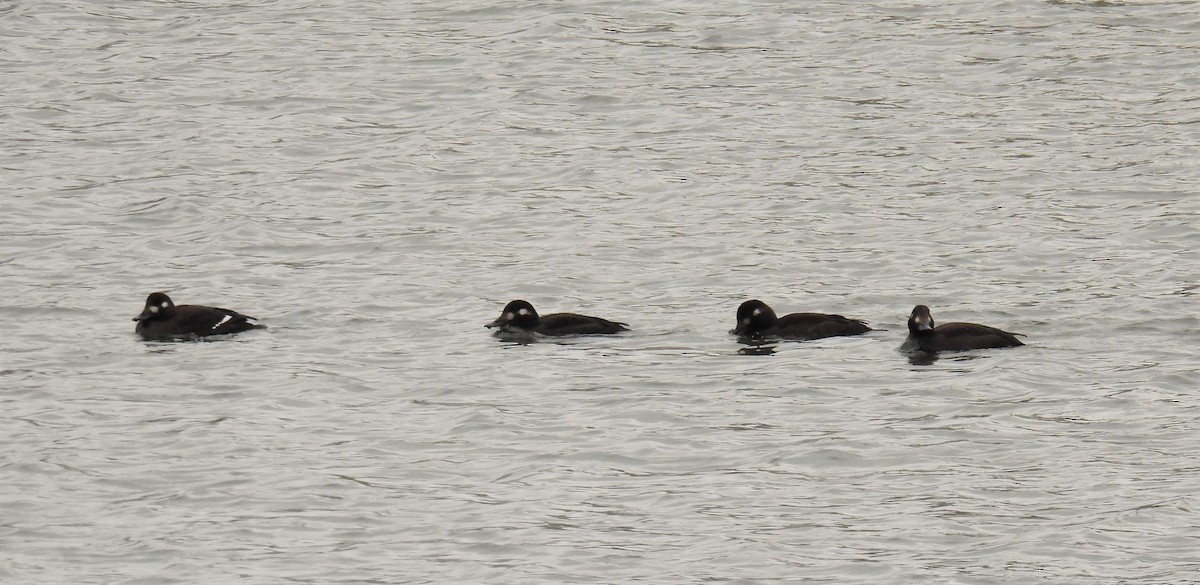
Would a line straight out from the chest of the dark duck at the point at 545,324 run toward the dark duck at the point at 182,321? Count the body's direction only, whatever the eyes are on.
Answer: yes

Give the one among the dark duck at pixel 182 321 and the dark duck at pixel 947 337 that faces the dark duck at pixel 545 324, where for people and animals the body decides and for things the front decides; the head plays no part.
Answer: the dark duck at pixel 947 337

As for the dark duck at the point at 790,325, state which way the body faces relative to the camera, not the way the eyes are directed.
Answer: to the viewer's left

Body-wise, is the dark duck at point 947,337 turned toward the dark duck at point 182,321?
yes

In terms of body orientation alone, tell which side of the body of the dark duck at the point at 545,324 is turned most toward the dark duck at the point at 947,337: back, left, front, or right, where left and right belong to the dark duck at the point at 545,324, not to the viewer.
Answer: back

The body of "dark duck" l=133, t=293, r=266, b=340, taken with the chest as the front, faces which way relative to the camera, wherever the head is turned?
to the viewer's left

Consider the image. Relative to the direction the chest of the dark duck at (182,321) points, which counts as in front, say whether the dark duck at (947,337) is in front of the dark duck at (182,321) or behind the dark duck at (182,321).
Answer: behind

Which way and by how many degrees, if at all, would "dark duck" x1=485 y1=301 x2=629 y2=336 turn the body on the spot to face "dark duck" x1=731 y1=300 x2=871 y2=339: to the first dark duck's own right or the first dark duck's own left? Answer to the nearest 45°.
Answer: approximately 180°

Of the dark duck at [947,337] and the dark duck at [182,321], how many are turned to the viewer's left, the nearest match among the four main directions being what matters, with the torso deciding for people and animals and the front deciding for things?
2

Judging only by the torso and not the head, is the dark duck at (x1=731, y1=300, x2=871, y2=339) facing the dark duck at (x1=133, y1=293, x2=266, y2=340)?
yes

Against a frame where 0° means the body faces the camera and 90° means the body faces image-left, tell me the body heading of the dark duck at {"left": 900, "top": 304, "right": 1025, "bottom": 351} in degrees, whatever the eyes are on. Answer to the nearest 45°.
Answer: approximately 90°

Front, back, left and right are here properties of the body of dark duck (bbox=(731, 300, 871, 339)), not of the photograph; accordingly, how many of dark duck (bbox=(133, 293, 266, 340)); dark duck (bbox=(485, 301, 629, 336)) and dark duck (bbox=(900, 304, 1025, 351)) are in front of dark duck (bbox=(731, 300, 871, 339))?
2

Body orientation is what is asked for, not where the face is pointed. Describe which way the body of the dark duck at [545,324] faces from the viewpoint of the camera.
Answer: to the viewer's left
